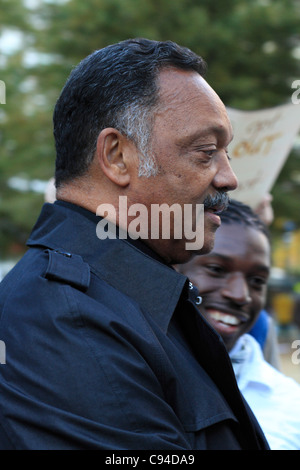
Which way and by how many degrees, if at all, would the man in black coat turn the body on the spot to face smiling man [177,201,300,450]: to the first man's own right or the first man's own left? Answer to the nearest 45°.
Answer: approximately 90° to the first man's own left

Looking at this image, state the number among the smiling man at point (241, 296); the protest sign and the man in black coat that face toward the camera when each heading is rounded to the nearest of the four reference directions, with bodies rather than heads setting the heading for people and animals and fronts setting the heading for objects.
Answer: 2

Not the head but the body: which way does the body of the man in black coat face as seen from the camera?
to the viewer's right

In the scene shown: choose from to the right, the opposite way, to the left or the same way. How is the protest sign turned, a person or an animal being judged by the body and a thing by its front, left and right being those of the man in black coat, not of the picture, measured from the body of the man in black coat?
to the right

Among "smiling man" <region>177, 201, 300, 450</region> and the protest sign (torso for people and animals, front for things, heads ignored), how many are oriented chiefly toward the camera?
2

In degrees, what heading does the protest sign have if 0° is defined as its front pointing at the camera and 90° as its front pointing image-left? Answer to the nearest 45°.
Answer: approximately 0°

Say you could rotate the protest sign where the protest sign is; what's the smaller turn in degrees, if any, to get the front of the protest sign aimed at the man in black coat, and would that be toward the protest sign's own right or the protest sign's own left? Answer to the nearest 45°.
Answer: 0° — it already faces them
